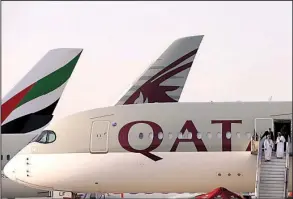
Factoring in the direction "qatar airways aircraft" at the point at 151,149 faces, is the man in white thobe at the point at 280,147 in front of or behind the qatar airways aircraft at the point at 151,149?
behind

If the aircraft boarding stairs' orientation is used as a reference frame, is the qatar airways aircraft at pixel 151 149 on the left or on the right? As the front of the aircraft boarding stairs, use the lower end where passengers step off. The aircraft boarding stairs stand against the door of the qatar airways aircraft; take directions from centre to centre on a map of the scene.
on its right

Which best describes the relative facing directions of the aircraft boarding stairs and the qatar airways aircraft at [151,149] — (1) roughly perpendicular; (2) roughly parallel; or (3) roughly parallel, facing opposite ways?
roughly perpendicular

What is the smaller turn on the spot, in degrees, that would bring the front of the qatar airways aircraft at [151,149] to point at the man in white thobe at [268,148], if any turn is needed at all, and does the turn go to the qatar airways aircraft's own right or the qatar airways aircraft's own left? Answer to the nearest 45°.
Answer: approximately 180°

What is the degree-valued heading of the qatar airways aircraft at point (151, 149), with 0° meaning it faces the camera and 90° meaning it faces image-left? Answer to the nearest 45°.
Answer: approximately 90°

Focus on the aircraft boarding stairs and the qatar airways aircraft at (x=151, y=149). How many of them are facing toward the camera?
1

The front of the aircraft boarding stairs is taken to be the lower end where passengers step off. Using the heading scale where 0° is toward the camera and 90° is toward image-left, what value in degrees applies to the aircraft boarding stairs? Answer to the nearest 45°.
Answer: approximately 0°
